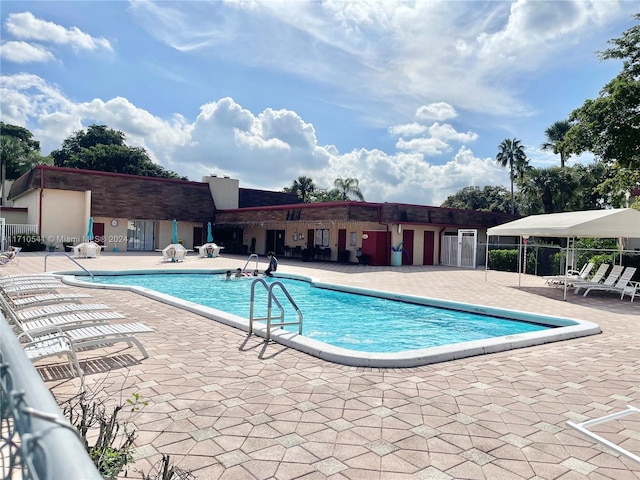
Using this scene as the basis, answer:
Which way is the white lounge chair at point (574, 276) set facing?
to the viewer's left

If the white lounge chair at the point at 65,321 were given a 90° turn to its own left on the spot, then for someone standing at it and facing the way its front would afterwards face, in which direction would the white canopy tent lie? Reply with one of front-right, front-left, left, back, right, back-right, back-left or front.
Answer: right

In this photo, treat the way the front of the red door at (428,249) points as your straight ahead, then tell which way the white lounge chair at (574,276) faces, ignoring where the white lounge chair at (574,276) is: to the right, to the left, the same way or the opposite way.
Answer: to the right

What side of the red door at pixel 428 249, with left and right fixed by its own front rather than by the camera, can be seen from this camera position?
front

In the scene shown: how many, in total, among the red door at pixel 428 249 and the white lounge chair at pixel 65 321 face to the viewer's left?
0

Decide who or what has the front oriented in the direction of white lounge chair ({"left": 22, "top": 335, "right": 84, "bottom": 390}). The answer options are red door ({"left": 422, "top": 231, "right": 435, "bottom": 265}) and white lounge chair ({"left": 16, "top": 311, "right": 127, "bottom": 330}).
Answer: the red door

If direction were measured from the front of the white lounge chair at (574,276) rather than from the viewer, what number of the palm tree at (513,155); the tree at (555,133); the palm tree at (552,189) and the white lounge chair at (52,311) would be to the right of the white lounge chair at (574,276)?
3

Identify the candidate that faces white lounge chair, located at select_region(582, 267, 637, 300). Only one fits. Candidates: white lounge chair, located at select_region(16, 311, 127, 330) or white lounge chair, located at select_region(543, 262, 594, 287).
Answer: white lounge chair, located at select_region(16, 311, 127, 330)

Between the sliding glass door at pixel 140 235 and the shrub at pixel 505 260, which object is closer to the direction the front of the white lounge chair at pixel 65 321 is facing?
the shrub

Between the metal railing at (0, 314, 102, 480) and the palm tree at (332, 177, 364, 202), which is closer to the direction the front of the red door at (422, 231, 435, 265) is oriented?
the metal railing

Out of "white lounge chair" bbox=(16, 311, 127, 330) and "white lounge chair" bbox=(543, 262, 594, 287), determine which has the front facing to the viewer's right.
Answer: "white lounge chair" bbox=(16, 311, 127, 330)

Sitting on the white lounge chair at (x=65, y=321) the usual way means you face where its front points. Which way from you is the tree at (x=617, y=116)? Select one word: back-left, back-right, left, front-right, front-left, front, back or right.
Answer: front

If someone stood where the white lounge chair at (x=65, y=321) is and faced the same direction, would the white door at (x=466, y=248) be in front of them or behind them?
in front

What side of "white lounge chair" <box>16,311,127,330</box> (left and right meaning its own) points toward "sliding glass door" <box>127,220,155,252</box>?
left

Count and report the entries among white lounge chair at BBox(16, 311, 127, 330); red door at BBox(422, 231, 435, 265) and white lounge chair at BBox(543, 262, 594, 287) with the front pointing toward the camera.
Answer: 1

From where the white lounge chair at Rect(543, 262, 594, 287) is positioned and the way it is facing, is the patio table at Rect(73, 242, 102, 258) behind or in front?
in front

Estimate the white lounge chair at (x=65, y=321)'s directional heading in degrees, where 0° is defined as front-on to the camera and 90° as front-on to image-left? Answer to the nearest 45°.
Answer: approximately 270°

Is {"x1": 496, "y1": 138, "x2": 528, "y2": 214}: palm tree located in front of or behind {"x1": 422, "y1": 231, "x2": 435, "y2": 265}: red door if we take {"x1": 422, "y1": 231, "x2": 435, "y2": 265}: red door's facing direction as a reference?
behind
